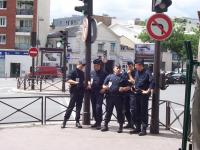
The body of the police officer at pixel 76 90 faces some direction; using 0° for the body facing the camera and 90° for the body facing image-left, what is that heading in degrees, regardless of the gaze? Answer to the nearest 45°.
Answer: approximately 315°
